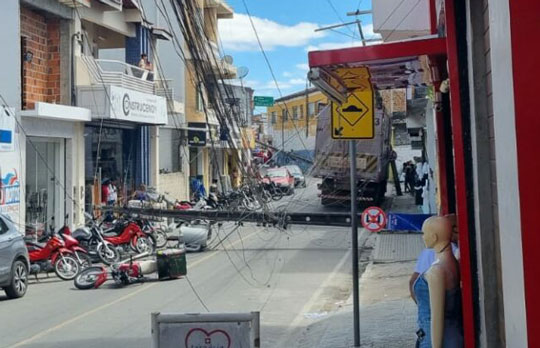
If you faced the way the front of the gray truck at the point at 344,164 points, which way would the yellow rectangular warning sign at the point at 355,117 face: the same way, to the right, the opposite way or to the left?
the opposite way

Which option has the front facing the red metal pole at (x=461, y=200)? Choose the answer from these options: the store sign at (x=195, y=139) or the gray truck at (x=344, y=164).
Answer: the store sign

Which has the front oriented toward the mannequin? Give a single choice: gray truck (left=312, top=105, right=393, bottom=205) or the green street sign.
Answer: the green street sign

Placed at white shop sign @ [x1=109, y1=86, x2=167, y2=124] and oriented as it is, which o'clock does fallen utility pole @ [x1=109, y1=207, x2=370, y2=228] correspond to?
The fallen utility pole is roughly at 1 o'clock from the white shop sign.

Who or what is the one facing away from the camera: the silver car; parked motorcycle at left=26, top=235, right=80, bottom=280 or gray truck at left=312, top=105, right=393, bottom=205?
the gray truck

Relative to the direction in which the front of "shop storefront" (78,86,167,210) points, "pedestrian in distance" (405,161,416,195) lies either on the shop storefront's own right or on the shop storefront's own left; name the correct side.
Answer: on the shop storefront's own left

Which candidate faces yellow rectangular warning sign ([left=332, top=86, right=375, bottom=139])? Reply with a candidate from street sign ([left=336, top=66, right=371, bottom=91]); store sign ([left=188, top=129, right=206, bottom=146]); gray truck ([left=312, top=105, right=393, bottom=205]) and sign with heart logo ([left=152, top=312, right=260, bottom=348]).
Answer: store sign ([left=188, top=129, right=206, bottom=146])

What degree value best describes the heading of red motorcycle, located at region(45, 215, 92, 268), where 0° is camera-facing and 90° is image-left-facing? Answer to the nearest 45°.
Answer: approximately 315°

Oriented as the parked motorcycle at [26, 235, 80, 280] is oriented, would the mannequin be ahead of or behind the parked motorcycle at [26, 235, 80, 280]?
ahead

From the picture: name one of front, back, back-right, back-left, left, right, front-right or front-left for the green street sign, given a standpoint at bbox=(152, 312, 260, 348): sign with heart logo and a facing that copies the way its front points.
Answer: back

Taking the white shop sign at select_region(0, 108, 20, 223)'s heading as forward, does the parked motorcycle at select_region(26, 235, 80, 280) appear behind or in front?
in front

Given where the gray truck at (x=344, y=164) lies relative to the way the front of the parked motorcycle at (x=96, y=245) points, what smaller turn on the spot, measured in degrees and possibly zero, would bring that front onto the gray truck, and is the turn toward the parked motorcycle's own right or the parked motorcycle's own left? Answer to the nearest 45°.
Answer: approximately 90° to the parked motorcycle's own left

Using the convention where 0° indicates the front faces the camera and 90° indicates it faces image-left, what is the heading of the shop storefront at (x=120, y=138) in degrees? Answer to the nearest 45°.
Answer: approximately 315°

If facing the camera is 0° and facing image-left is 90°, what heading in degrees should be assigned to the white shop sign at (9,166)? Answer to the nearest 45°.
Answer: approximately 315°
